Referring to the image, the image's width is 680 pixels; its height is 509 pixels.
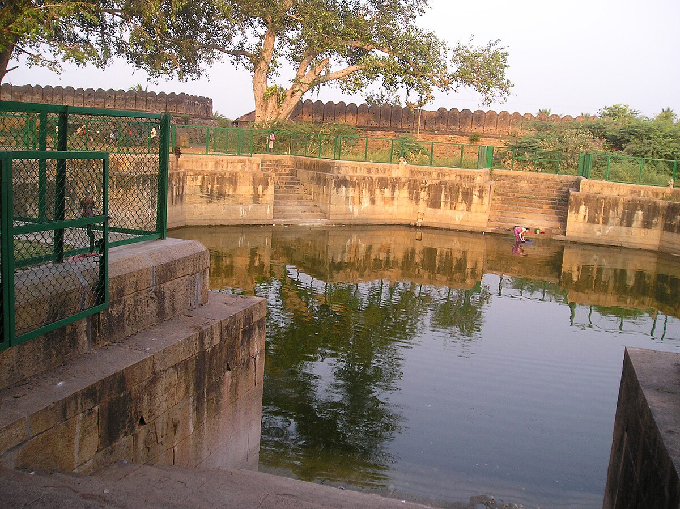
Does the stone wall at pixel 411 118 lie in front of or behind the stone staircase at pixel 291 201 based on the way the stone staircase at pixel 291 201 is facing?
behind

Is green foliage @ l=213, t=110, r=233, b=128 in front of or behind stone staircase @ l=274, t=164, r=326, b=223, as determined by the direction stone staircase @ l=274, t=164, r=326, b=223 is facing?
behind

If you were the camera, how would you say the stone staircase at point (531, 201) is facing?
facing the viewer

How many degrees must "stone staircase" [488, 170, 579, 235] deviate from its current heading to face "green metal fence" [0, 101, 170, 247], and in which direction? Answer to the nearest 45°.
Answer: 0° — it already faces it

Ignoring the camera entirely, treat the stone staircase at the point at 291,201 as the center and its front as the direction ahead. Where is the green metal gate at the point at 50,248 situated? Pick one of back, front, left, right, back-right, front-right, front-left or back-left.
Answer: front

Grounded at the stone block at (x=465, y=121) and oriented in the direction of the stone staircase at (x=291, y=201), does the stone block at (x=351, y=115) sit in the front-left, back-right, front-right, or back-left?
front-right

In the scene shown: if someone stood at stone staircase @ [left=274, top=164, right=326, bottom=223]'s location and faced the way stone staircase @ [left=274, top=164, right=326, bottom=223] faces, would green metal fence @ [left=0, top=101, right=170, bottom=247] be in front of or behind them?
in front

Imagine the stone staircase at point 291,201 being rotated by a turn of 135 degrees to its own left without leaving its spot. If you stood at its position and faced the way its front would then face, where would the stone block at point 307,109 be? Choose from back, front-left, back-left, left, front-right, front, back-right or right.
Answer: front-left

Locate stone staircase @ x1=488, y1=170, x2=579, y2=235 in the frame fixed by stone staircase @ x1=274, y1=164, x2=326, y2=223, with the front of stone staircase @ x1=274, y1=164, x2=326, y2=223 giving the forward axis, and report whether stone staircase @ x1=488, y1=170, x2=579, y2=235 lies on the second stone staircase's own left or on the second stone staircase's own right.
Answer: on the second stone staircase's own left

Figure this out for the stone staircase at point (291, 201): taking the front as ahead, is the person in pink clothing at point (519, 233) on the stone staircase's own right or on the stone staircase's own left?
on the stone staircase's own left

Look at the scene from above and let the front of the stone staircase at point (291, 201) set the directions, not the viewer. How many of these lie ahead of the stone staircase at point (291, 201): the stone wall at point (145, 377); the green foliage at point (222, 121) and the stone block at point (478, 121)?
1

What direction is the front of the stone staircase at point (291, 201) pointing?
toward the camera

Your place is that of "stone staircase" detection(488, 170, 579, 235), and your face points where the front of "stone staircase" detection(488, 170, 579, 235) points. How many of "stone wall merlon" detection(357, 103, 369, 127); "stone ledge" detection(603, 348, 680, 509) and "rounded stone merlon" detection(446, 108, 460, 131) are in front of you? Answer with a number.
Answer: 1

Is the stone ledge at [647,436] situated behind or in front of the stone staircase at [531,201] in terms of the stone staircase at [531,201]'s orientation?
in front

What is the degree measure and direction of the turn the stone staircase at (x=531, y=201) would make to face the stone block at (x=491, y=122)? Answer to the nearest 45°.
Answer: approximately 180°

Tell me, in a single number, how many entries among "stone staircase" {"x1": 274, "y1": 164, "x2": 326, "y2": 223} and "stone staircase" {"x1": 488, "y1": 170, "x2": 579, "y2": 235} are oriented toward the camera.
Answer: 2

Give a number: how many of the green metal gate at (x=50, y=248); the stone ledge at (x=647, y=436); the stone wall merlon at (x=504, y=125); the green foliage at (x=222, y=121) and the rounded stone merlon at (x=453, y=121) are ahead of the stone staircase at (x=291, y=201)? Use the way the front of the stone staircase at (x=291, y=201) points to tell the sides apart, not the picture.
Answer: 2

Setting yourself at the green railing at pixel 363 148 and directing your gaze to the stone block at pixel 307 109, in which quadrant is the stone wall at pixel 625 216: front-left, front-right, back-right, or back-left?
back-right
